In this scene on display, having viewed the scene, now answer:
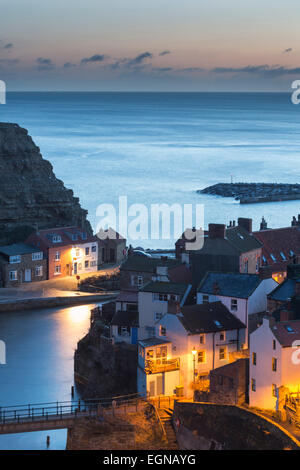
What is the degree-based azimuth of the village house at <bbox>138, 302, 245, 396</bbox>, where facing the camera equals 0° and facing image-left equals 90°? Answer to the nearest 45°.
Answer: approximately 315°

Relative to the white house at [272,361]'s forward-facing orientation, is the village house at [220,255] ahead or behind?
behind

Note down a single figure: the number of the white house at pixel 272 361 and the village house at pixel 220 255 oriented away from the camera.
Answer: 0

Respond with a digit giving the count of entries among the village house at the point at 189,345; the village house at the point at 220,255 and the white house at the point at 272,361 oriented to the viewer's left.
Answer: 0

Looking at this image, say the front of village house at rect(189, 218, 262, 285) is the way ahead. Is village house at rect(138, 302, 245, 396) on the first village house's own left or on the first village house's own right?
on the first village house's own right

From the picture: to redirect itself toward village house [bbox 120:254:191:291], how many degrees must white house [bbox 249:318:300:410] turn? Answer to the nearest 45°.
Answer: approximately 90° to its right

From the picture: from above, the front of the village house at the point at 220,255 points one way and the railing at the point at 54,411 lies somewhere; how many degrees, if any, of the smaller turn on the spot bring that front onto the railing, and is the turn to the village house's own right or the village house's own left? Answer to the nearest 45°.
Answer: approximately 90° to the village house's own right

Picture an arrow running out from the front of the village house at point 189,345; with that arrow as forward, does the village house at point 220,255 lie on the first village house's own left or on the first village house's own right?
on the first village house's own left

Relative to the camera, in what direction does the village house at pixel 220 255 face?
facing the viewer and to the right of the viewer

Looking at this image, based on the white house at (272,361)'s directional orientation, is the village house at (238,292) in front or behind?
behind
